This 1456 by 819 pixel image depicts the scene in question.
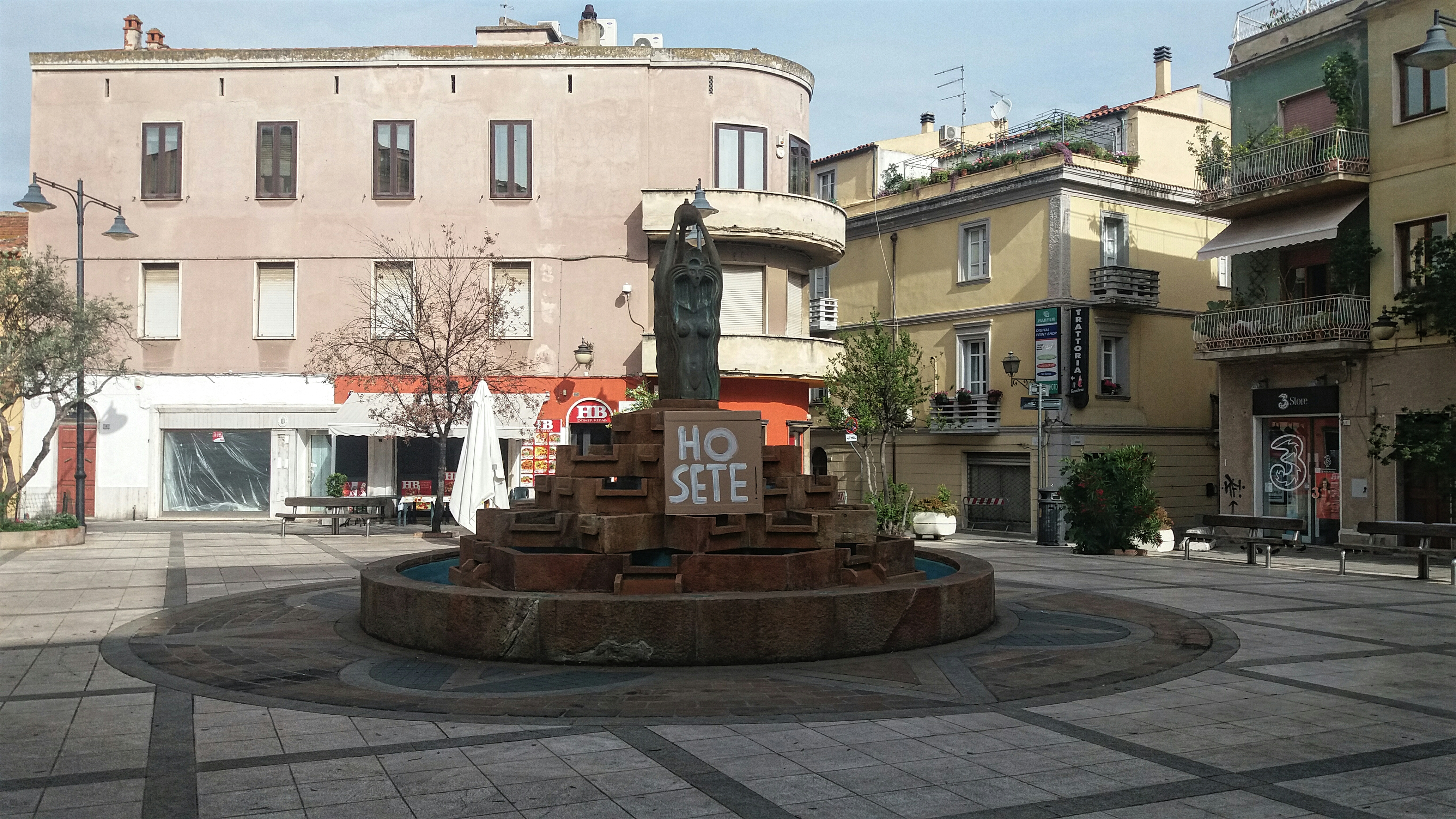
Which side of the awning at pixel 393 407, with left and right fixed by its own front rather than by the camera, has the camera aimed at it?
front

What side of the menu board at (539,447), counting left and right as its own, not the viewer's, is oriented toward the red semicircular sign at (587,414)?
left

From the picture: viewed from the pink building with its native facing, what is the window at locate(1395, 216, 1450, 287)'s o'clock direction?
The window is roughly at 10 o'clock from the pink building.

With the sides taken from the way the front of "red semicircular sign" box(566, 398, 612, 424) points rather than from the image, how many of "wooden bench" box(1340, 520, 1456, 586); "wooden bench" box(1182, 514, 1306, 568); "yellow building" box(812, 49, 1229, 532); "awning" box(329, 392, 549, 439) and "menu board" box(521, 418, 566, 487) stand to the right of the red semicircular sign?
2

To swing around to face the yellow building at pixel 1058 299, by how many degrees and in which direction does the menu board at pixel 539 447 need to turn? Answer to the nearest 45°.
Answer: approximately 90° to its left

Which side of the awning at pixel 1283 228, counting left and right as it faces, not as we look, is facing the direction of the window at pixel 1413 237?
left

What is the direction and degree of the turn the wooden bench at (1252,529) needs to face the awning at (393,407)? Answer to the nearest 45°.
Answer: approximately 45° to its right

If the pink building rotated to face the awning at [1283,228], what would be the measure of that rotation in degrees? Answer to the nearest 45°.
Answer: approximately 45° to its left

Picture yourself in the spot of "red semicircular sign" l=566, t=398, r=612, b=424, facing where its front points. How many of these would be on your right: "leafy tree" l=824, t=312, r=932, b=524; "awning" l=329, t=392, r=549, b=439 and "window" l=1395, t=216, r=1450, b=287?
1

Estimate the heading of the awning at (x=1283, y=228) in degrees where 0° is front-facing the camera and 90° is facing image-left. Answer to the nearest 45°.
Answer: approximately 45°

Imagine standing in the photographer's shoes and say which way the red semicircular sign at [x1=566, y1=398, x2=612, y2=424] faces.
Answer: facing the viewer

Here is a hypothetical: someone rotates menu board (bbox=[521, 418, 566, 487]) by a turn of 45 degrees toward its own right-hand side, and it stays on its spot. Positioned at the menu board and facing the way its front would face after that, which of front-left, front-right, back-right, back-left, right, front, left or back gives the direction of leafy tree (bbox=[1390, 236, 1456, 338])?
left

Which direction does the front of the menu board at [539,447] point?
toward the camera

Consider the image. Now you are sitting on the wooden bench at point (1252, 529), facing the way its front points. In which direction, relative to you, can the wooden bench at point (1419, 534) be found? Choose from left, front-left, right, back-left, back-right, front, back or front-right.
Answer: left

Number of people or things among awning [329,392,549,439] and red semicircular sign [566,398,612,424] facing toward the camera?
2

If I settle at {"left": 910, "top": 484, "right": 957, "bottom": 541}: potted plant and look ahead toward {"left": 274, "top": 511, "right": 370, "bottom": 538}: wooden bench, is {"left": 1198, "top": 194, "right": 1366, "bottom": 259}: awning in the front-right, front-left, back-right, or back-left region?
back-left

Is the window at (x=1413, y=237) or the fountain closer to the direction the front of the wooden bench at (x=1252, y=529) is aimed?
the fountain
